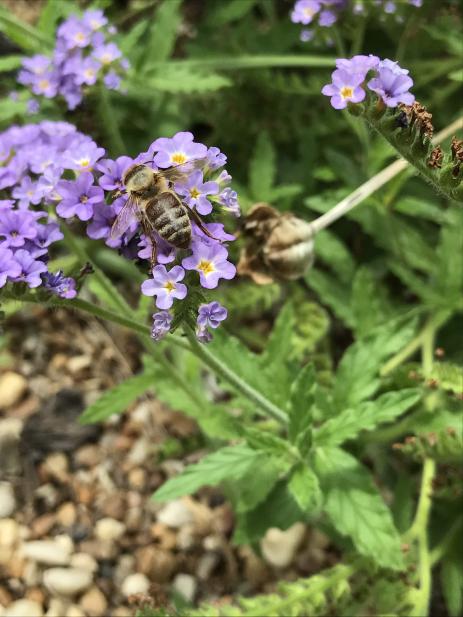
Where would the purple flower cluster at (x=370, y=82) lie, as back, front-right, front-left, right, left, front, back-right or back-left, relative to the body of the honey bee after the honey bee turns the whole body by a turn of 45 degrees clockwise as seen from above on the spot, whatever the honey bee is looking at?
right

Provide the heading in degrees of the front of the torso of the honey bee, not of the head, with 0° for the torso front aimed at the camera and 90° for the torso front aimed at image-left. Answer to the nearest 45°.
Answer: approximately 135°

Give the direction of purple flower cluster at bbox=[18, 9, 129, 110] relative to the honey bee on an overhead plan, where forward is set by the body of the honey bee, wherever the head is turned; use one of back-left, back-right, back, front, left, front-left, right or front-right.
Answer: front-right

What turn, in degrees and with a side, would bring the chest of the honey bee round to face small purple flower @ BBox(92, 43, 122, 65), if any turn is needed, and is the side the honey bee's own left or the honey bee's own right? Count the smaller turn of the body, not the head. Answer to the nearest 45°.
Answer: approximately 45° to the honey bee's own right

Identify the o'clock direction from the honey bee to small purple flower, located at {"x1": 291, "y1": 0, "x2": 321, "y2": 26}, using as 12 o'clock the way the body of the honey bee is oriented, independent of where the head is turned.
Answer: The small purple flower is roughly at 3 o'clock from the honey bee.
